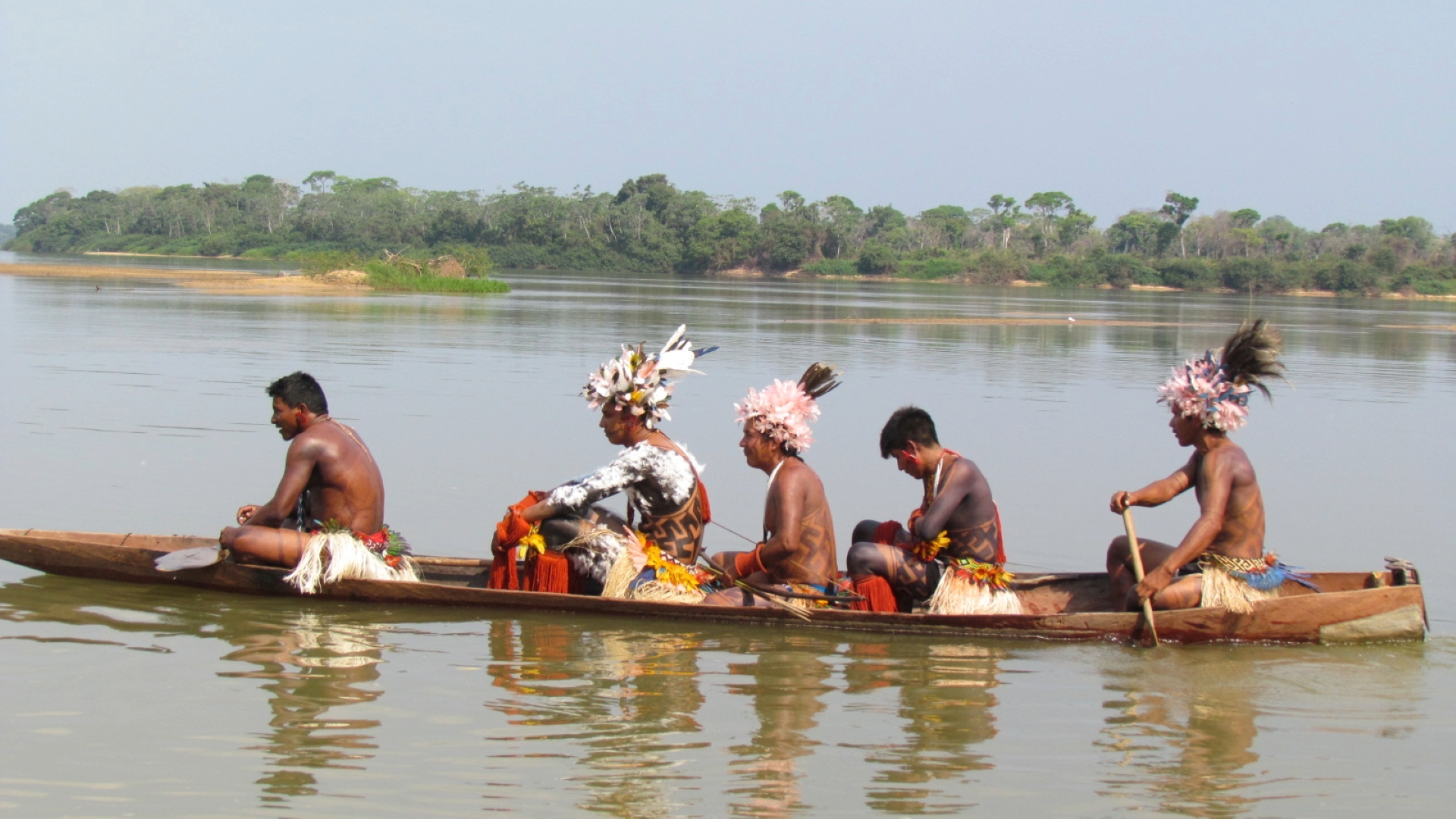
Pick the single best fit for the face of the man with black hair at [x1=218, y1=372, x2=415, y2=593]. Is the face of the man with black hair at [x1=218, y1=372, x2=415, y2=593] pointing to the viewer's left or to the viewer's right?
to the viewer's left

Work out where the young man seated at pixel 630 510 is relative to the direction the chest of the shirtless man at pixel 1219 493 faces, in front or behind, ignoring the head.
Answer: in front

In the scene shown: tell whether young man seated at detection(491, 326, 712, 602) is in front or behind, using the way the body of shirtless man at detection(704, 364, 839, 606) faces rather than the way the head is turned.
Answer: in front

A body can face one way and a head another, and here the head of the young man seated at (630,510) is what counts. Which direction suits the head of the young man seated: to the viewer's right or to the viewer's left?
to the viewer's left

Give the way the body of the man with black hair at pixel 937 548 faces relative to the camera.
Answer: to the viewer's left

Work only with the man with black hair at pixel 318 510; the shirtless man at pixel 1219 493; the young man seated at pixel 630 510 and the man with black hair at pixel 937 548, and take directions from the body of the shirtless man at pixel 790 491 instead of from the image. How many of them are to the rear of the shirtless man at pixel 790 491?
2

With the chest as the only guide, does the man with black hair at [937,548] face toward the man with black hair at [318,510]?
yes

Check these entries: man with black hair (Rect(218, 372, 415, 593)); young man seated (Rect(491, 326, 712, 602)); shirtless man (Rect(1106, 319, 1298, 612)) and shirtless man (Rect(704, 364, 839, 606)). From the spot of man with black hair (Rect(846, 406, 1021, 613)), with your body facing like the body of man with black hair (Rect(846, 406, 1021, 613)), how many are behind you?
1

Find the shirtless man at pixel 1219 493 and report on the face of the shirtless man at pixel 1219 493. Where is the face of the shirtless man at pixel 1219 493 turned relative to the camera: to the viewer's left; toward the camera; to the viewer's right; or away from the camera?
to the viewer's left

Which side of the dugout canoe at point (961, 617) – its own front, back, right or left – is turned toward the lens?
left

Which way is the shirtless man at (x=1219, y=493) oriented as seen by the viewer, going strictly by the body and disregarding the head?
to the viewer's left

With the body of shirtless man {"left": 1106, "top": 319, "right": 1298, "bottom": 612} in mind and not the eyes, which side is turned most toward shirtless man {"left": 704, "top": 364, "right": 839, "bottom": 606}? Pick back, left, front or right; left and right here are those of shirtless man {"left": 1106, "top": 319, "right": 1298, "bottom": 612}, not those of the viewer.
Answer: front

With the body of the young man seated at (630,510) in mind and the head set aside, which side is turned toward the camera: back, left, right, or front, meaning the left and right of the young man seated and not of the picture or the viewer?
left

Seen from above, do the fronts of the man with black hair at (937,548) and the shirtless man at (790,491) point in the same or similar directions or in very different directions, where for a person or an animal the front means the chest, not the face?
same or similar directions

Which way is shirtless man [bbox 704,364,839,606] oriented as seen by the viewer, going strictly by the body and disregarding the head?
to the viewer's left

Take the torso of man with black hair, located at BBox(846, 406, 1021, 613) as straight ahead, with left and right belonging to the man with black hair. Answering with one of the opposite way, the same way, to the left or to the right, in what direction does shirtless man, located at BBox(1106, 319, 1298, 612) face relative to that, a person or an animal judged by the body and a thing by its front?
the same way

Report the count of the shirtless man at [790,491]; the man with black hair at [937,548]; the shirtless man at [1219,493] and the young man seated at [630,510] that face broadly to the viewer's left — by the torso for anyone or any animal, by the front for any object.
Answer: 4

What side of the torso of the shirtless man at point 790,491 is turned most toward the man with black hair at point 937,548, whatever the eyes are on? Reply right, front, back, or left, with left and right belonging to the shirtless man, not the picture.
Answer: back

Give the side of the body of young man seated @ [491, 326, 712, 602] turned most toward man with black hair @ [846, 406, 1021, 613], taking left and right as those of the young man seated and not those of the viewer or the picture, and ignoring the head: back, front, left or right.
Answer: back
